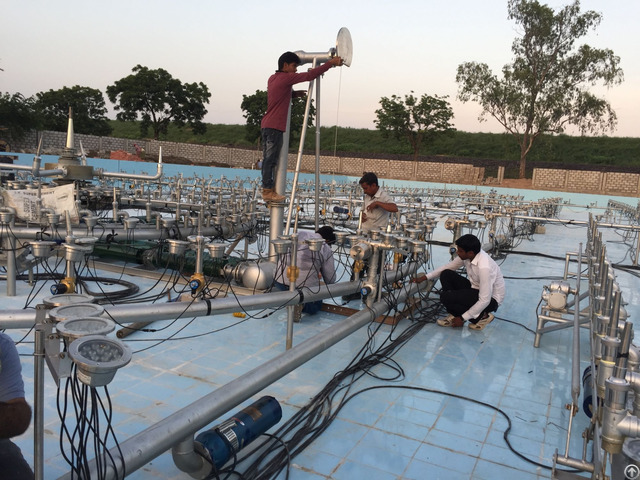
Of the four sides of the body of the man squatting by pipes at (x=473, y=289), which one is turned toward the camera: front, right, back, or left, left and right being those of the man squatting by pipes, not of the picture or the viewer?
left

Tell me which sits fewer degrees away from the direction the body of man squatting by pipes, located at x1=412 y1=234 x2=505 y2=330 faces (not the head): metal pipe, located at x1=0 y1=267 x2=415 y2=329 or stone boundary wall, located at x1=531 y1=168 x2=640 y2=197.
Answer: the metal pipe

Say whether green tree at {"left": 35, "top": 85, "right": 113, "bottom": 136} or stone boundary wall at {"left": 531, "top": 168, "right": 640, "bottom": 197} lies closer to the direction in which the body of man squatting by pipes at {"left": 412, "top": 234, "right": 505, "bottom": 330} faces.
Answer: the green tree

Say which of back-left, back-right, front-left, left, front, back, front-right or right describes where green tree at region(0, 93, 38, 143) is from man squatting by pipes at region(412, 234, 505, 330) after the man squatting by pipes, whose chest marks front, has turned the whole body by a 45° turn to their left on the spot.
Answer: right

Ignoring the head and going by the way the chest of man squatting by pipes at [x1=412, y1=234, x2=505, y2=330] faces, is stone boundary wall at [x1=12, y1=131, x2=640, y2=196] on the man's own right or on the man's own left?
on the man's own right

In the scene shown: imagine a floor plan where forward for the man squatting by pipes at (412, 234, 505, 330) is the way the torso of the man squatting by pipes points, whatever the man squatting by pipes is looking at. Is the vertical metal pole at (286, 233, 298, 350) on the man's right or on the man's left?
on the man's left

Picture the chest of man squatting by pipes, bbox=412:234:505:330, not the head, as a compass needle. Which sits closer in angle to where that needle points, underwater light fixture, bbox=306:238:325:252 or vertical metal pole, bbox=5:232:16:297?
the vertical metal pole

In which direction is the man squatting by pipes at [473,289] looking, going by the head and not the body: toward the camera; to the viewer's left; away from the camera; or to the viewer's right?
to the viewer's left

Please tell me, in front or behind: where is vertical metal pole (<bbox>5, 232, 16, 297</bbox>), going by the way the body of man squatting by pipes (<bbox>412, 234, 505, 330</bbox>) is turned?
in front

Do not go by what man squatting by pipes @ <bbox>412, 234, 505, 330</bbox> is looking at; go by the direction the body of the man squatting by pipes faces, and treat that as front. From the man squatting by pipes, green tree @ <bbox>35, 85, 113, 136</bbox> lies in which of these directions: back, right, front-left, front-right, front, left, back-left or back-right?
front-right

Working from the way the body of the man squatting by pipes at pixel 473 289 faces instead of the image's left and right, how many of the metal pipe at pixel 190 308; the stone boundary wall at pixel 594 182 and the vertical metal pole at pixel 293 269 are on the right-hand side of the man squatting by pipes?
1

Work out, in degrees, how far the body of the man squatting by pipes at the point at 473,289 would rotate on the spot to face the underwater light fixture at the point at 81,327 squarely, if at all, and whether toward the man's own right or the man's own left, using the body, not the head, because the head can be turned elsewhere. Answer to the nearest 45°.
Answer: approximately 90° to the man's own left

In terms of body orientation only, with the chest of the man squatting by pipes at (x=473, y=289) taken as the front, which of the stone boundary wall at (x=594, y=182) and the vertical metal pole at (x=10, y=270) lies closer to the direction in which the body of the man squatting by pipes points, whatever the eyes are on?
the vertical metal pole

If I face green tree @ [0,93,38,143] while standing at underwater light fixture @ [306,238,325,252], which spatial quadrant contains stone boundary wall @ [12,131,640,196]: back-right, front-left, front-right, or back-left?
front-right

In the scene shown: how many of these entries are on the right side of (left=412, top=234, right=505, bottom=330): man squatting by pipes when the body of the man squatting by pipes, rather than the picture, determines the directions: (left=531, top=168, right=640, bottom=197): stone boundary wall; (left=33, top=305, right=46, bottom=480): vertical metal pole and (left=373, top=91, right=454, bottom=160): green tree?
2

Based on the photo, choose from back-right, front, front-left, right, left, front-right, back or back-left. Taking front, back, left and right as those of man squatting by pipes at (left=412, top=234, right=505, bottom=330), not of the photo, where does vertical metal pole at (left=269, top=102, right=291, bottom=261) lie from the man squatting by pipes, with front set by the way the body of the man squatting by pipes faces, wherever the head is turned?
front

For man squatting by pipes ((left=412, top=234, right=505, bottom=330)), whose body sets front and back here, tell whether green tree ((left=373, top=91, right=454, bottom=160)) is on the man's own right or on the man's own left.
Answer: on the man's own right

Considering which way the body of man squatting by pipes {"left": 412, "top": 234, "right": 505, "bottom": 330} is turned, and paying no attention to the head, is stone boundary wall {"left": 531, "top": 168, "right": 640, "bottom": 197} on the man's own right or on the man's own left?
on the man's own right
